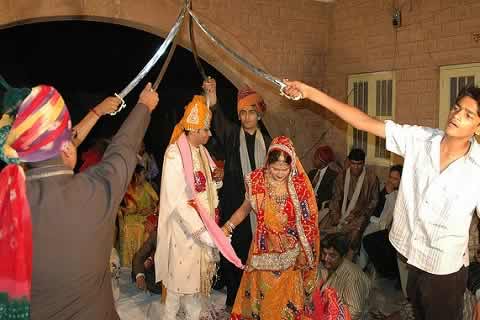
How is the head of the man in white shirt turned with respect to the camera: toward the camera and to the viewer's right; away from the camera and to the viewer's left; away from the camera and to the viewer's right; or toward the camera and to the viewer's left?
toward the camera and to the viewer's left

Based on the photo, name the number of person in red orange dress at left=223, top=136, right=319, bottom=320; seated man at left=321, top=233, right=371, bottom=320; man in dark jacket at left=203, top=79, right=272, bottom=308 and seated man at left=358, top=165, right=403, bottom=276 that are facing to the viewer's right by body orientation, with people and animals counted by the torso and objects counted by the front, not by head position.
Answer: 0

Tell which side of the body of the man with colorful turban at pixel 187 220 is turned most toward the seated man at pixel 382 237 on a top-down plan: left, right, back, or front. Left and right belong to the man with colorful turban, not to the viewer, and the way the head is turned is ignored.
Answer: left

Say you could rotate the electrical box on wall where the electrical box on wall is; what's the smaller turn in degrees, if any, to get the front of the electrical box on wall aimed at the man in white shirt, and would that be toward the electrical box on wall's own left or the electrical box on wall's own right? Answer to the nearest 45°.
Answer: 0° — it already faces them

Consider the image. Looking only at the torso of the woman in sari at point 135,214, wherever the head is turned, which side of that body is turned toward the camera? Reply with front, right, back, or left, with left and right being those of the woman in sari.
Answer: front

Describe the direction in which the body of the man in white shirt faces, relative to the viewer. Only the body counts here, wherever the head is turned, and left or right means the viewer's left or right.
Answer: facing the viewer and to the left of the viewer

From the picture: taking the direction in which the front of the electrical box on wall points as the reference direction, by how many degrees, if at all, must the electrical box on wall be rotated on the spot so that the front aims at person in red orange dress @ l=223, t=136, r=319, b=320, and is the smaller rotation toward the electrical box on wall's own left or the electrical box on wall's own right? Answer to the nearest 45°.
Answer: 0° — it already faces them

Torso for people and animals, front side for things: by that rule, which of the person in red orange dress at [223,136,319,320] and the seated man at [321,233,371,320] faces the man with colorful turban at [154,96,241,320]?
the seated man

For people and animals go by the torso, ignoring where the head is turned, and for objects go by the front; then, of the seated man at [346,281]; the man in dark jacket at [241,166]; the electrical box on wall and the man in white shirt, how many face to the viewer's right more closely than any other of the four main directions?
0

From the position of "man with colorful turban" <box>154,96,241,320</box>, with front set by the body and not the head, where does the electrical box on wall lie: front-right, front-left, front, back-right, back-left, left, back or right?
left

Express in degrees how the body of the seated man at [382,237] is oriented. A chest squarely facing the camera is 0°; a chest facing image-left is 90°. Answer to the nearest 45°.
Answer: approximately 45°

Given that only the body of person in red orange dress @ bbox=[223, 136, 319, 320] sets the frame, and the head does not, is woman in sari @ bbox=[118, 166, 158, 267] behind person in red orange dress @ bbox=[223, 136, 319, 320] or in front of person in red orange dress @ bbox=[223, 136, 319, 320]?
behind

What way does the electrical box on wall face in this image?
toward the camera

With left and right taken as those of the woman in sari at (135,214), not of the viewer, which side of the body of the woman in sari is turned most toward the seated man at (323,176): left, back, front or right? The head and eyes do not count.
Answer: left
